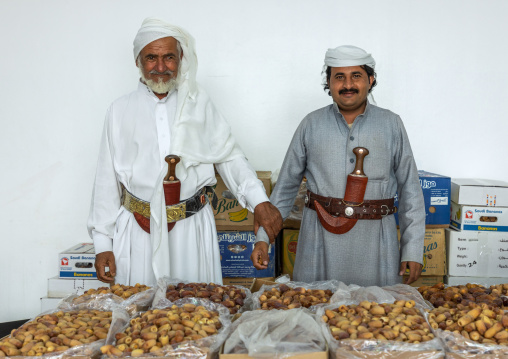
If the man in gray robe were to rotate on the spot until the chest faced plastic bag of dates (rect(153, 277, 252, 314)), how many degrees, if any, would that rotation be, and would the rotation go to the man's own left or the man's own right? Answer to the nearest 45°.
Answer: approximately 45° to the man's own right

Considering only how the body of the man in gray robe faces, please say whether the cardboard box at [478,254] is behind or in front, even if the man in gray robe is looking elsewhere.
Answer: behind

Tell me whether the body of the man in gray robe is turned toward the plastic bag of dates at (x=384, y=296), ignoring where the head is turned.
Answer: yes

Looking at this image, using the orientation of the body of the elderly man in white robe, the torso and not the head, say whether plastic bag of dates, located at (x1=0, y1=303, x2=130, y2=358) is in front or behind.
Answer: in front

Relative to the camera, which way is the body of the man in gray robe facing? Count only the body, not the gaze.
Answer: toward the camera

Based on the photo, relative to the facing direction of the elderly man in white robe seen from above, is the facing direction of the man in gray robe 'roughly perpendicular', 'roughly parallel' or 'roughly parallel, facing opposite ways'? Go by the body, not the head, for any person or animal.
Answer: roughly parallel

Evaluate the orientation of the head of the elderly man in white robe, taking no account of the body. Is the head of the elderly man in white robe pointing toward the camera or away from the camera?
toward the camera

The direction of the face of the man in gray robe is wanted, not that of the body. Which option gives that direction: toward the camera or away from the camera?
toward the camera

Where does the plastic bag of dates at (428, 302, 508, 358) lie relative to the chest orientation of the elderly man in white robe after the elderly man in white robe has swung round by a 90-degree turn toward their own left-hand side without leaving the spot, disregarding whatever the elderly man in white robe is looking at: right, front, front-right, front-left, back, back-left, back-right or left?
front-right

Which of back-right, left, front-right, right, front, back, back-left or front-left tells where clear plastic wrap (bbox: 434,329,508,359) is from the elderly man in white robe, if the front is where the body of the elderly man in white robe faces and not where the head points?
front-left

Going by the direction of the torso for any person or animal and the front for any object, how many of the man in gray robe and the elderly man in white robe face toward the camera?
2

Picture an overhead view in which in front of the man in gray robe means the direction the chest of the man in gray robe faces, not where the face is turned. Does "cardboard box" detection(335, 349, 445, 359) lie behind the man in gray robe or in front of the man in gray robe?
in front

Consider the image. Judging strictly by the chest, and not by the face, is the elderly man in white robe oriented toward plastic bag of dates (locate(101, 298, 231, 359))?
yes

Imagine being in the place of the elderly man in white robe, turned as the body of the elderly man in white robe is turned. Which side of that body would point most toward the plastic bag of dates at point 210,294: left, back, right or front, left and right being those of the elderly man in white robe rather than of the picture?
front
